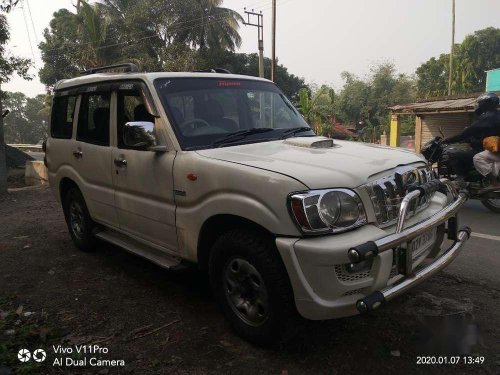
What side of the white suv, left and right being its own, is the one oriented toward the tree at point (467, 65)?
left

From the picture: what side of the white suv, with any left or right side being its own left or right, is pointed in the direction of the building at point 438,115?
left

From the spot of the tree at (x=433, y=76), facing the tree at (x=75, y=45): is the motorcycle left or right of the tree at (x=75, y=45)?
left

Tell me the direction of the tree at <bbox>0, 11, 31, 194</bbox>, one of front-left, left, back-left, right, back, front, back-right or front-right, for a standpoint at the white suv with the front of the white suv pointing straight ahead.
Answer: back

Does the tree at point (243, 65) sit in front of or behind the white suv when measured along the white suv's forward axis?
behind

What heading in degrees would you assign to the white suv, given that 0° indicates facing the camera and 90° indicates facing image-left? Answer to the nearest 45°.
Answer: approximately 315°

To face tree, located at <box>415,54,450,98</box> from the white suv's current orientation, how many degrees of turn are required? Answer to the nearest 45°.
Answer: approximately 90° to its left

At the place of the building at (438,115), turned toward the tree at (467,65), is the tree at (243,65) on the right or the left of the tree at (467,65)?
left

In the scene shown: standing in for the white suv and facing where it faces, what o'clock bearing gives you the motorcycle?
The motorcycle is roughly at 9 o'clock from the white suv.

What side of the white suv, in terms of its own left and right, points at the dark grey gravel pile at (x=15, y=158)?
back
